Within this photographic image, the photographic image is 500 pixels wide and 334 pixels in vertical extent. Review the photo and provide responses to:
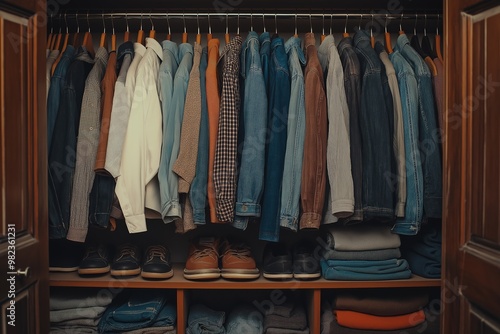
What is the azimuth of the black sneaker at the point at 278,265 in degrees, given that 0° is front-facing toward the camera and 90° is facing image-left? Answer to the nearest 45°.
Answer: approximately 0°

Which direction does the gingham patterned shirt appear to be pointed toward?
to the viewer's left
